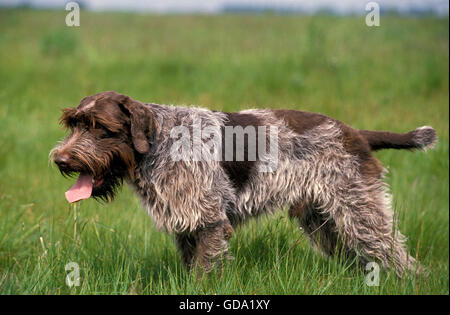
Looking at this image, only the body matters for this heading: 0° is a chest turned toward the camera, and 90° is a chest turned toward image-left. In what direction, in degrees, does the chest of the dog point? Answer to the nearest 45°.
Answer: approximately 90°
